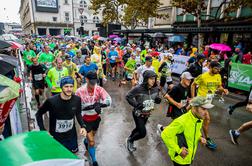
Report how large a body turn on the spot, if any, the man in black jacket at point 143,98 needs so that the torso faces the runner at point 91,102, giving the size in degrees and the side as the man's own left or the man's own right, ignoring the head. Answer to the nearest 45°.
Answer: approximately 135° to the man's own right

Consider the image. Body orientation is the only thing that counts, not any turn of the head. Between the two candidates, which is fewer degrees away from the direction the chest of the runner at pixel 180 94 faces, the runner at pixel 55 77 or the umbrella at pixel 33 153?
the umbrella

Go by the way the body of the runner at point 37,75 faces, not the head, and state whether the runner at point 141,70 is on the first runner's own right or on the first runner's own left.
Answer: on the first runner's own left

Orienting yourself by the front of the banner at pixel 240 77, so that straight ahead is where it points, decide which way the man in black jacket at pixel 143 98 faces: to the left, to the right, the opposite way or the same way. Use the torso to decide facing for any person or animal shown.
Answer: to the left

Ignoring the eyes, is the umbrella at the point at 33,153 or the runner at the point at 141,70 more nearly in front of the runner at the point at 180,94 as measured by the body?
the umbrella

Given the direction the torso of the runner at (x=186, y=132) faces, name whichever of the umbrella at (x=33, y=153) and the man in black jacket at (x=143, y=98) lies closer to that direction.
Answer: the umbrella

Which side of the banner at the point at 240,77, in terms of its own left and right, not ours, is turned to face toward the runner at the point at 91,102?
front

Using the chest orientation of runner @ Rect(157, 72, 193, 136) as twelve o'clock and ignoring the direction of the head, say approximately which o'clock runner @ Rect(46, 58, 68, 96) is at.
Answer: runner @ Rect(46, 58, 68, 96) is roughly at 5 o'clock from runner @ Rect(157, 72, 193, 136).

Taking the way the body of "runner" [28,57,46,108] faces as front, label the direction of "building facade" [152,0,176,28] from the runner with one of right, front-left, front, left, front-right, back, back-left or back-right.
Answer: back-left

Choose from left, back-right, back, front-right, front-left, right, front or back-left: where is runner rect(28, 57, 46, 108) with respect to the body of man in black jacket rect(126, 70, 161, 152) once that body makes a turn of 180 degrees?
front

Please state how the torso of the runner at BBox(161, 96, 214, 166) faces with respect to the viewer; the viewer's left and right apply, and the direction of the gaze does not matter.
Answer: facing the viewer and to the right of the viewer

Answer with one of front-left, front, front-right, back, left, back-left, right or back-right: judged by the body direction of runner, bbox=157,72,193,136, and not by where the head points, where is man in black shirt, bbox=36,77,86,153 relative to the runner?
right

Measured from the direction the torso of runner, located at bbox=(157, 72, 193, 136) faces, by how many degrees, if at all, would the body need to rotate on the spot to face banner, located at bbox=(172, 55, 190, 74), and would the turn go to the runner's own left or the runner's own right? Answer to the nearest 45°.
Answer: approximately 135° to the runner's own left
